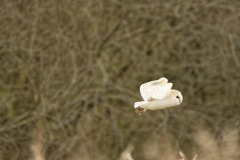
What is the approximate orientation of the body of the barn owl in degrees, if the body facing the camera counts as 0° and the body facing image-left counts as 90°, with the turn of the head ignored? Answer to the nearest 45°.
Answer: approximately 270°
